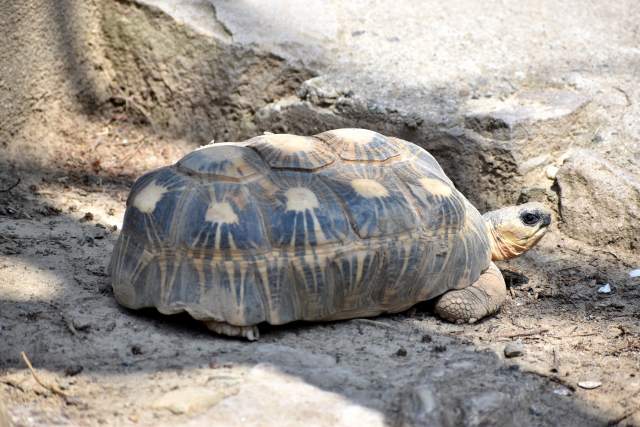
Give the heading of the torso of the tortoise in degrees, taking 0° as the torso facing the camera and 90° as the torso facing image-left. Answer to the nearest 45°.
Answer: approximately 270°

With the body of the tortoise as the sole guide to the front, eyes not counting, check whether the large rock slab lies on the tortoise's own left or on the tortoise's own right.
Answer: on the tortoise's own left

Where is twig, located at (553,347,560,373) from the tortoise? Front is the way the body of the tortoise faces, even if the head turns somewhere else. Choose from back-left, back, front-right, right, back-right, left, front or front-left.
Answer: front

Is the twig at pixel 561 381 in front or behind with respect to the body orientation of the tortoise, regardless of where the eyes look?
in front

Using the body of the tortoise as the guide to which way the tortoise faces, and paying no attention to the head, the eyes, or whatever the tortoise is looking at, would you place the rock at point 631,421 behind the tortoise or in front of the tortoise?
in front

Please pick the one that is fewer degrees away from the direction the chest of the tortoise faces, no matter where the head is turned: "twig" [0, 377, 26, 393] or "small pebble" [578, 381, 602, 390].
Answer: the small pebble

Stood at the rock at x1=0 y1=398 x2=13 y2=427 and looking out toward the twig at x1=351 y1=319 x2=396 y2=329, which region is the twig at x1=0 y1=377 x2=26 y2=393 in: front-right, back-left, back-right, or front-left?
front-left

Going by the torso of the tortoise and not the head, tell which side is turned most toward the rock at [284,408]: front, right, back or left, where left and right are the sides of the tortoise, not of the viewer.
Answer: right

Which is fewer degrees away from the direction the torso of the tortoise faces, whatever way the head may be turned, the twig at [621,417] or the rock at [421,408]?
the twig

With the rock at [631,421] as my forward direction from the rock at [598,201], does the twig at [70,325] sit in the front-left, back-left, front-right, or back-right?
front-right

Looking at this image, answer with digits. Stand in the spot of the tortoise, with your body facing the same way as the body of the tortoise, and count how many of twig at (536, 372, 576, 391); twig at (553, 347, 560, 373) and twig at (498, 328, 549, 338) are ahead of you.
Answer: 3

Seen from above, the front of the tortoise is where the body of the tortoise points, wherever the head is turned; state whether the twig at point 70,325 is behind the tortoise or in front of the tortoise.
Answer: behind

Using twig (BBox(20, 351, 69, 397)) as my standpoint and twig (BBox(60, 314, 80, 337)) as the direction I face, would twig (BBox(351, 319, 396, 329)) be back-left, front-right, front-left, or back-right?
front-right

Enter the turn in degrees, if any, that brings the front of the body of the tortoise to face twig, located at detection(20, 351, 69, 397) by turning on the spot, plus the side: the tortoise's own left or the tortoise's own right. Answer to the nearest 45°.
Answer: approximately 135° to the tortoise's own right

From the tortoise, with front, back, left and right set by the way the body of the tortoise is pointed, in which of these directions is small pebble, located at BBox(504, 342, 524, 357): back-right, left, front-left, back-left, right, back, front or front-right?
front

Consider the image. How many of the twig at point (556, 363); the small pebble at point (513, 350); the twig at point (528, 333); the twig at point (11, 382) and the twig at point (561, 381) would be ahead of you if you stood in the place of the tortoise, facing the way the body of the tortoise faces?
4

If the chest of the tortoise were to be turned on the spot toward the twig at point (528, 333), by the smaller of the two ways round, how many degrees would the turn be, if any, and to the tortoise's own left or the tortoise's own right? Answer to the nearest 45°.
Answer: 0° — it already faces it
